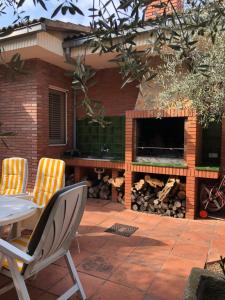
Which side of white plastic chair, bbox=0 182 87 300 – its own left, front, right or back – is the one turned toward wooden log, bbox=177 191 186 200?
right

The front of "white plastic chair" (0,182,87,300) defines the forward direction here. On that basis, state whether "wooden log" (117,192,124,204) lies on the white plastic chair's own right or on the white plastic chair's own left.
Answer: on the white plastic chair's own right

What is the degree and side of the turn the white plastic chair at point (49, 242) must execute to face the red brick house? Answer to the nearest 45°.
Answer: approximately 45° to its right

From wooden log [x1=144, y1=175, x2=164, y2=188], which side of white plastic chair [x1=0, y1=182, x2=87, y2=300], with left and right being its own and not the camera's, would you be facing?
right

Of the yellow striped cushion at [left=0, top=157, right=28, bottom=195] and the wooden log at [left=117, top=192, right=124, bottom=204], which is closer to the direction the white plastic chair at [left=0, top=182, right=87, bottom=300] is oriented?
the yellow striped cushion

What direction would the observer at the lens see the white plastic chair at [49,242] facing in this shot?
facing away from the viewer and to the left of the viewer

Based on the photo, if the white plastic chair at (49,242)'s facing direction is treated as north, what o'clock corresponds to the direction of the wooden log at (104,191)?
The wooden log is roughly at 2 o'clock from the white plastic chair.

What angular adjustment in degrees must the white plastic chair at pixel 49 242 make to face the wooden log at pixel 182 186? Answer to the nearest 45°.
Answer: approximately 90° to its right
